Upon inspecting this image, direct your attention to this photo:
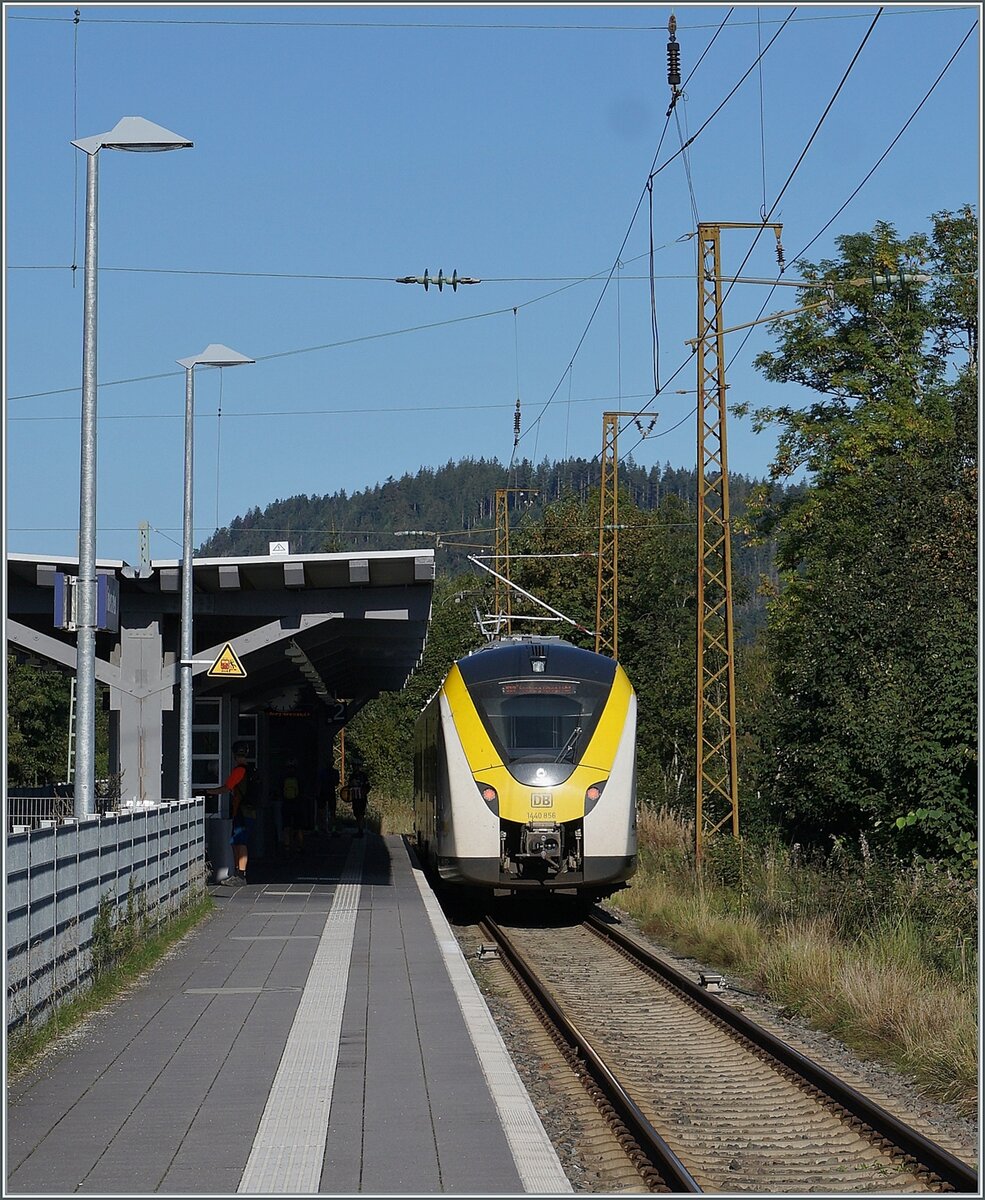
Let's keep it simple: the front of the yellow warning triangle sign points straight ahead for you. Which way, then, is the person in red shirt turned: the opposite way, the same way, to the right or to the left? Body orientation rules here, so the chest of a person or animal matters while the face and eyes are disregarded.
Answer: to the right

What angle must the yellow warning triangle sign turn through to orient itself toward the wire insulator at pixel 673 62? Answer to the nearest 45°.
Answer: approximately 45° to its left

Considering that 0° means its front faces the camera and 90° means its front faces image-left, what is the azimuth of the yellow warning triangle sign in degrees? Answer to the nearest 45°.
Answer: approximately 0°

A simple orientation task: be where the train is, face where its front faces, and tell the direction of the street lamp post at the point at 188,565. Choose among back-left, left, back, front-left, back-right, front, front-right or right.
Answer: back-right

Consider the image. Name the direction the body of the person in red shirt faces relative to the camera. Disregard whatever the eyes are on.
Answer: to the viewer's left

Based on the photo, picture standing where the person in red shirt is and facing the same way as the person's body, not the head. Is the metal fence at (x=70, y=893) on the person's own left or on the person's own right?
on the person's own left

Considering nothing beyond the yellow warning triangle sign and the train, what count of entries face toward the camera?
2

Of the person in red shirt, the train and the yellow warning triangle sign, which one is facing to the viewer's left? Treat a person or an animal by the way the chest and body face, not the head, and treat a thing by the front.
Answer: the person in red shirt

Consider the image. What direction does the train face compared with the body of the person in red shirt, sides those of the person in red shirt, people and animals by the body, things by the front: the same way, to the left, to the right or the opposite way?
to the left

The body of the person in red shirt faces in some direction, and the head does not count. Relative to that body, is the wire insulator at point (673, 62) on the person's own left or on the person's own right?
on the person's own left
